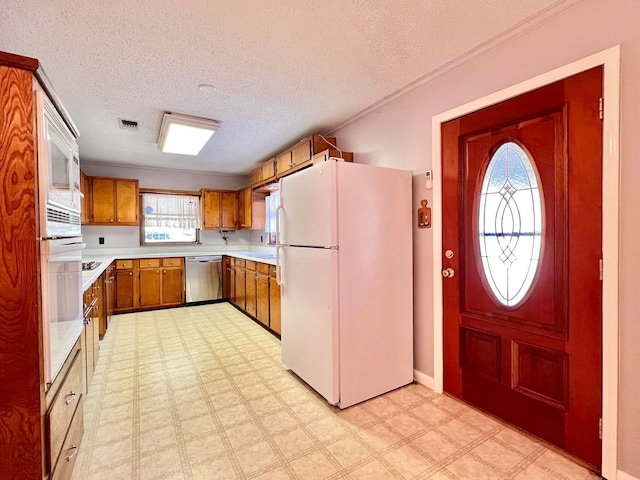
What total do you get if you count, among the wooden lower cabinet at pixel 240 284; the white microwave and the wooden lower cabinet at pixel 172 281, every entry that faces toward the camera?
1

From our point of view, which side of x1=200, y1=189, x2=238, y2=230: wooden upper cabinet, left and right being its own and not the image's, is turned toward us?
front

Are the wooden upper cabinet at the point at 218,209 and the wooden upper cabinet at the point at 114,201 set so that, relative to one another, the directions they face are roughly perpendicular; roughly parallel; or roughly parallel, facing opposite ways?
roughly parallel

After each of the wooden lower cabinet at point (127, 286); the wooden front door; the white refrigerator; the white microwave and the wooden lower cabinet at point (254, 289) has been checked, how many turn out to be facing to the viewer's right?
1

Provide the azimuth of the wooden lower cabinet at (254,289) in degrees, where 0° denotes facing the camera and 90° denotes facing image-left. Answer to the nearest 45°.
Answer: approximately 90°

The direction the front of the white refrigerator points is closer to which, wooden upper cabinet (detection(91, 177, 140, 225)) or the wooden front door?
the wooden upper cabinet

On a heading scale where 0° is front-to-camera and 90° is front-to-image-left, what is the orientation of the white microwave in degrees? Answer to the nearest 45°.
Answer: approximately 270°

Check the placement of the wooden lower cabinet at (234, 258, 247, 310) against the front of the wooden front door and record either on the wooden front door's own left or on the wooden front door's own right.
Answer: on the wooden front door's own right

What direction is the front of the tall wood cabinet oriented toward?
to the viewer's right

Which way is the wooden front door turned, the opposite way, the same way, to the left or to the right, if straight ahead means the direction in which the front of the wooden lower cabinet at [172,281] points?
to the right

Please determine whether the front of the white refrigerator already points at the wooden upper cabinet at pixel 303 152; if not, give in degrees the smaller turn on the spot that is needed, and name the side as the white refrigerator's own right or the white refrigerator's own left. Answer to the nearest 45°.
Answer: approximately 135° to the white refrigerator's own right

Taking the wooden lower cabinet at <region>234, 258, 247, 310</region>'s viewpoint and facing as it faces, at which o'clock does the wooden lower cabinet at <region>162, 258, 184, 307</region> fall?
the wooden lower cabinet at <region>162, 258, 184, 307</region> is roughly at 1 o'clock from the wooden lower cabinet at <region>234, 258, 247, 310</region>.

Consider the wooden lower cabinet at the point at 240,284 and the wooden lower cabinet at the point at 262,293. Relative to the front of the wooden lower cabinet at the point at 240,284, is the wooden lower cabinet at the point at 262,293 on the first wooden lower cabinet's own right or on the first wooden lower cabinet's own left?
on the first wooden lower cabinet's own left

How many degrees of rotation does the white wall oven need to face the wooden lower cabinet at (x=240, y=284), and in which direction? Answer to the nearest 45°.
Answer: approximately 45° to its left

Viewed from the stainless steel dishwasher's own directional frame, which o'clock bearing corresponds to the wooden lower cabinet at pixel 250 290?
The wooden lower cabinet is roughly at 11 o'clock from the stainless steel dishwasher.
